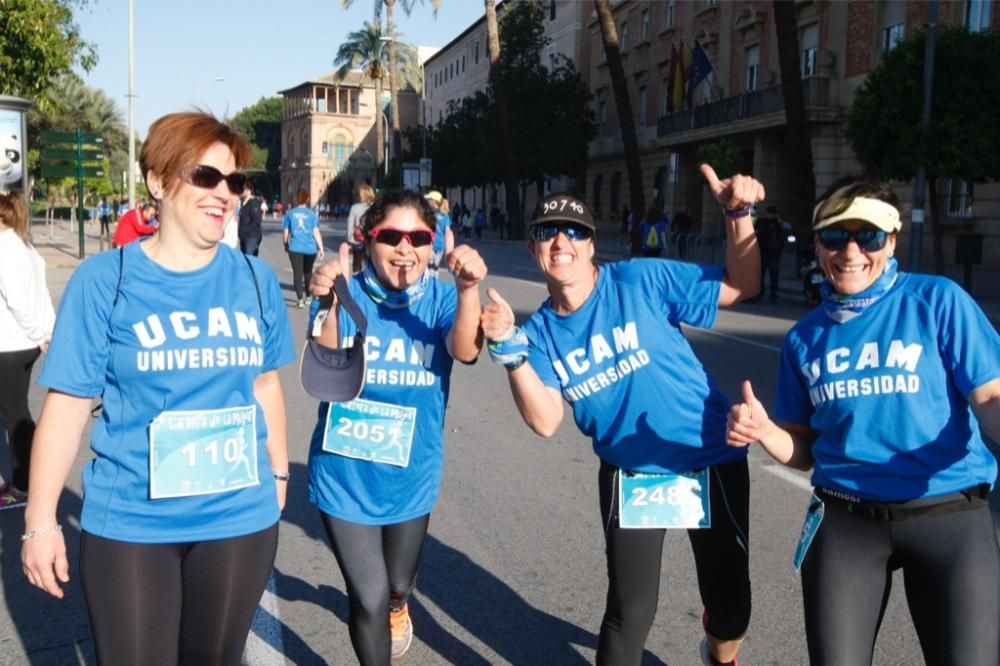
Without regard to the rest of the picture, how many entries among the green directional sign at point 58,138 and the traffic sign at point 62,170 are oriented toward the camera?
2

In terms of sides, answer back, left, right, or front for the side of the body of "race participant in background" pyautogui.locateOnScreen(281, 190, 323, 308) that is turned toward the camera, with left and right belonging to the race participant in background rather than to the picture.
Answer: back

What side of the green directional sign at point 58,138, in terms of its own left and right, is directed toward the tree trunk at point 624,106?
left

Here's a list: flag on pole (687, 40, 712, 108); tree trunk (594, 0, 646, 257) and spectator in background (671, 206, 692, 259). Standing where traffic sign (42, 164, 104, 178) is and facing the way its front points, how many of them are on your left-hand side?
3

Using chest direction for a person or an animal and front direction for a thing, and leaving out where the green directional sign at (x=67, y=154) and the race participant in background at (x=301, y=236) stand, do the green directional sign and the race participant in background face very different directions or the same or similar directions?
very different directions

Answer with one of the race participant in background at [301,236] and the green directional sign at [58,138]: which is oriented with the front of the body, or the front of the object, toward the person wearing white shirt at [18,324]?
the green directional sign

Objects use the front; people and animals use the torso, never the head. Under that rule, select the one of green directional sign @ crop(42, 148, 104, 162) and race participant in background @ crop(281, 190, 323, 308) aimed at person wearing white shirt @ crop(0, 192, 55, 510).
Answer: the green directional sign

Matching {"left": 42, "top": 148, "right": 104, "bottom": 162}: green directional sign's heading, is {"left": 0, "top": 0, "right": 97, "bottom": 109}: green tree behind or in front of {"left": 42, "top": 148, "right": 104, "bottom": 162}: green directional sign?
in front

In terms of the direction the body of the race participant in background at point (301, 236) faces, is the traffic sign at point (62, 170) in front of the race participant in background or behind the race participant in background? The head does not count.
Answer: in front

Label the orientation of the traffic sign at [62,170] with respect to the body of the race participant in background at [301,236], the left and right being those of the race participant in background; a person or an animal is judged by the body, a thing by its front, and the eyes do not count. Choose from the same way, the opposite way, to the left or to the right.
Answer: the opposite way
